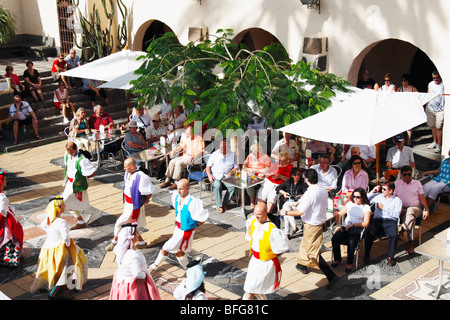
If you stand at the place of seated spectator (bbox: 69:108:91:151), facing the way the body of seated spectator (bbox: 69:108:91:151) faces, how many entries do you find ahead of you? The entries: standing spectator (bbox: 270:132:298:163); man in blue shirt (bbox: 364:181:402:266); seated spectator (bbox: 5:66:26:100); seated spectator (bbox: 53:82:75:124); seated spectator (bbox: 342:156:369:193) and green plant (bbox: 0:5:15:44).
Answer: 3

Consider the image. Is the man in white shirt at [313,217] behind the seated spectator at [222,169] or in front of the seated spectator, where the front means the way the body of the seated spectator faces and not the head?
in front

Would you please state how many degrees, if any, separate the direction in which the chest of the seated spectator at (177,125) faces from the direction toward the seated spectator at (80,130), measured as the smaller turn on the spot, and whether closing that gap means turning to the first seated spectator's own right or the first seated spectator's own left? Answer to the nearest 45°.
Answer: approximately 45° to the first seated spectator's own right

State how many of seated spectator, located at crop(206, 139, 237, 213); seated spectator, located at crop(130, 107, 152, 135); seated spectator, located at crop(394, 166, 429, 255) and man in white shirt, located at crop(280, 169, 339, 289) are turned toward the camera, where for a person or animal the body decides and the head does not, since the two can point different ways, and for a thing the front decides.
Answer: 3

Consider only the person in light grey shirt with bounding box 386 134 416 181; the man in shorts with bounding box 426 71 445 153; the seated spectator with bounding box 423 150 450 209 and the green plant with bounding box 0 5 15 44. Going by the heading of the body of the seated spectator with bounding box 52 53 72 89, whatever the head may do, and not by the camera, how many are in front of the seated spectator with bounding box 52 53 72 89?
3

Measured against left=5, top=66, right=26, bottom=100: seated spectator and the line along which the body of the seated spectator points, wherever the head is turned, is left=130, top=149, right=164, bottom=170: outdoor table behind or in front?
in front

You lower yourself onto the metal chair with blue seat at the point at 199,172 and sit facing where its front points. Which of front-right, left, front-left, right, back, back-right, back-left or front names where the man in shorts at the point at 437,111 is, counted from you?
back-left

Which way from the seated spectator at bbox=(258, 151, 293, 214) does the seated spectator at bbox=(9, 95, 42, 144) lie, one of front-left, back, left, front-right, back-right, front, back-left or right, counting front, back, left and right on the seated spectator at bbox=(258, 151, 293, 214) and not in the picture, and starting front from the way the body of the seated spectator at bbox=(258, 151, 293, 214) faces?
right

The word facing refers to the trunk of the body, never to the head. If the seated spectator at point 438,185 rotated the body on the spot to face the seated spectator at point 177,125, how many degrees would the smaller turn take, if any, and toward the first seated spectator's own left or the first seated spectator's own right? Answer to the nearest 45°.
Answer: approximately 45° to the first seated spectator's own right

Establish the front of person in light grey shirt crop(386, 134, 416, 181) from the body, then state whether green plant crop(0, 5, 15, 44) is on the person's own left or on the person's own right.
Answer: on the person's own right

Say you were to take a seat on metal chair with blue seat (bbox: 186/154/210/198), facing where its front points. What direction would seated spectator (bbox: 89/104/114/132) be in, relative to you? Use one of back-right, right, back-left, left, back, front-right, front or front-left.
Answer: right

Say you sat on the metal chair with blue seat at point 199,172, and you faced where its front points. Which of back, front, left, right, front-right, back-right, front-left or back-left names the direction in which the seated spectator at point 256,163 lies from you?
left

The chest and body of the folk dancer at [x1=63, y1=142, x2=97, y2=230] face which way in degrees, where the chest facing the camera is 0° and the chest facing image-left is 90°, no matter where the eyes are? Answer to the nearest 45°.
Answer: approximately 45°

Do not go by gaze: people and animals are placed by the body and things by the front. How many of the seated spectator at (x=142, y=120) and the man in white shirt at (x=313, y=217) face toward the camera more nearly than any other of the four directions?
1
